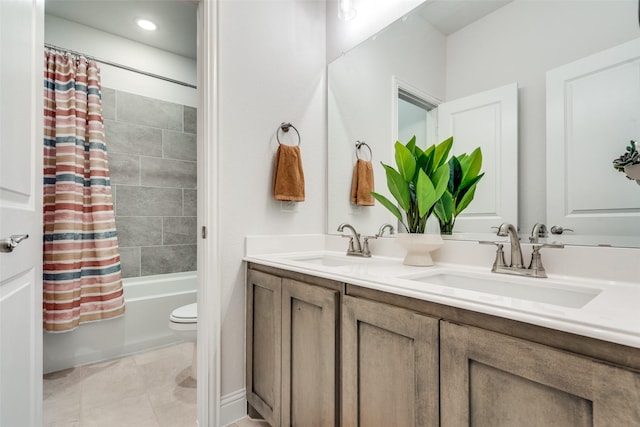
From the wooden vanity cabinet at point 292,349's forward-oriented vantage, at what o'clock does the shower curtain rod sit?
The shower curtain rod is roughly at 3 o'clock from the wooden vanity cabinet.

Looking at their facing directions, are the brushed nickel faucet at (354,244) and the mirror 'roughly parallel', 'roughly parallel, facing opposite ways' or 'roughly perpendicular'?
roughly parallel

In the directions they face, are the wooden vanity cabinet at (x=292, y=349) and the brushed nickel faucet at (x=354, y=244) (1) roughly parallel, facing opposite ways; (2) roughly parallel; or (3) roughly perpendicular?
roughly parallel

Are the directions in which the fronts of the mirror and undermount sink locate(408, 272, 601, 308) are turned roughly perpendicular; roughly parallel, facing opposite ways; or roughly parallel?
roughly parallel

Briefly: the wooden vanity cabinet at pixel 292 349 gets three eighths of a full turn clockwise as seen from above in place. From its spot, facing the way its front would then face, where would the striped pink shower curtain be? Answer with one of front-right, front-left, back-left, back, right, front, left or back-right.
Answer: front-left

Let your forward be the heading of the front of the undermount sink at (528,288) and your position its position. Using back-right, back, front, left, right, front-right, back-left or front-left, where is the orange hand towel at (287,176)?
front-right

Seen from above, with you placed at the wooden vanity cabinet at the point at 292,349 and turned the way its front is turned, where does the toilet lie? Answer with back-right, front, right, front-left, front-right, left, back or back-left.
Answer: right

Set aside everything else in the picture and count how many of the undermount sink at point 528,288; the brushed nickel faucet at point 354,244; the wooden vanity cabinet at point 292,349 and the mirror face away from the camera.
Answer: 0

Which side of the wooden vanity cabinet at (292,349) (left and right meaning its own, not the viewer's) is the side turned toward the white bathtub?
right

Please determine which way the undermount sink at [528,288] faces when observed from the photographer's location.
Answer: facing the viewer and to the left of the viewer

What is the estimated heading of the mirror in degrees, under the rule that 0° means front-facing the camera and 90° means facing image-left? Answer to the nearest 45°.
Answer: approximately 45°

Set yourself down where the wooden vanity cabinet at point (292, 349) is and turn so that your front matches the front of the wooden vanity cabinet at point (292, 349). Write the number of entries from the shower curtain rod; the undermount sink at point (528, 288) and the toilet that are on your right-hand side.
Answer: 2

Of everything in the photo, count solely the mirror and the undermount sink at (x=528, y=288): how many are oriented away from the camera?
0
